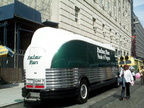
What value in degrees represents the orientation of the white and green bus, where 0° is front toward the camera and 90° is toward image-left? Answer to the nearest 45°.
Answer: approximately 225°
